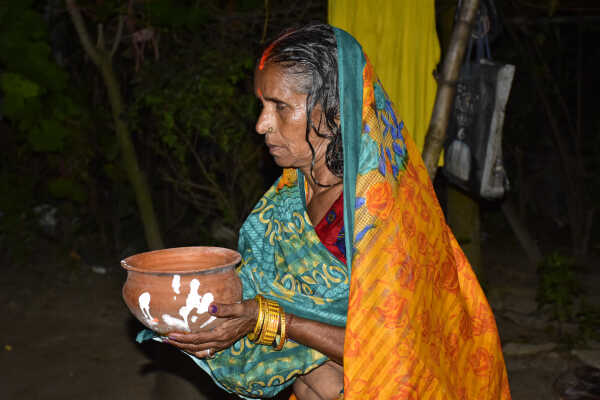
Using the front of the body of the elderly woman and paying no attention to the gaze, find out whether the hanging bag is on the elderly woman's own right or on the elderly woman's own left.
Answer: on the elderly woman's own right

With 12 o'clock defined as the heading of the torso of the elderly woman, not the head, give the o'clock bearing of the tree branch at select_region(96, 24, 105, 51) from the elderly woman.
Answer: The tree branch is roughly at 2 o'clock from the elderly woman.

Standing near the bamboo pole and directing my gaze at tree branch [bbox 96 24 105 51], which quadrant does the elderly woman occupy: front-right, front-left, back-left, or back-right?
back-left

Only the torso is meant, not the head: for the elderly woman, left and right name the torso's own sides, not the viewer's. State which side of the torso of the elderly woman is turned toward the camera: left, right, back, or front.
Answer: left

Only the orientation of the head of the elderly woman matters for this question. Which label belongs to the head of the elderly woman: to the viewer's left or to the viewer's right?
to the viewer's left

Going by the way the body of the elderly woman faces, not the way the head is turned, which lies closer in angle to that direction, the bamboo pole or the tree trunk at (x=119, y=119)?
the tree trunk

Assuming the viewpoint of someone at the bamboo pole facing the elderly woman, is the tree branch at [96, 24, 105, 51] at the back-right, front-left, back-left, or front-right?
back-right

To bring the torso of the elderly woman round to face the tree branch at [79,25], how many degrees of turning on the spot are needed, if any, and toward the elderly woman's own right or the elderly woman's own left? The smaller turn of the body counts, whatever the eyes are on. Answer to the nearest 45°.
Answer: approximately 45° to the elderly woman's own right
